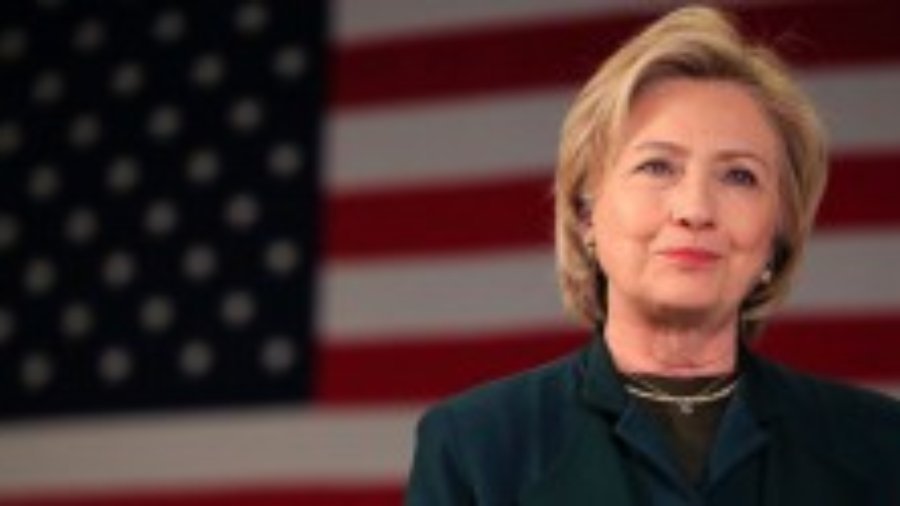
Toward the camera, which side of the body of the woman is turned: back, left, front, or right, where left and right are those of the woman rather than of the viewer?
front

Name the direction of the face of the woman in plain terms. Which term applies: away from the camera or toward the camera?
toward the camera

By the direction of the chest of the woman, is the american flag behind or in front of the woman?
behind
